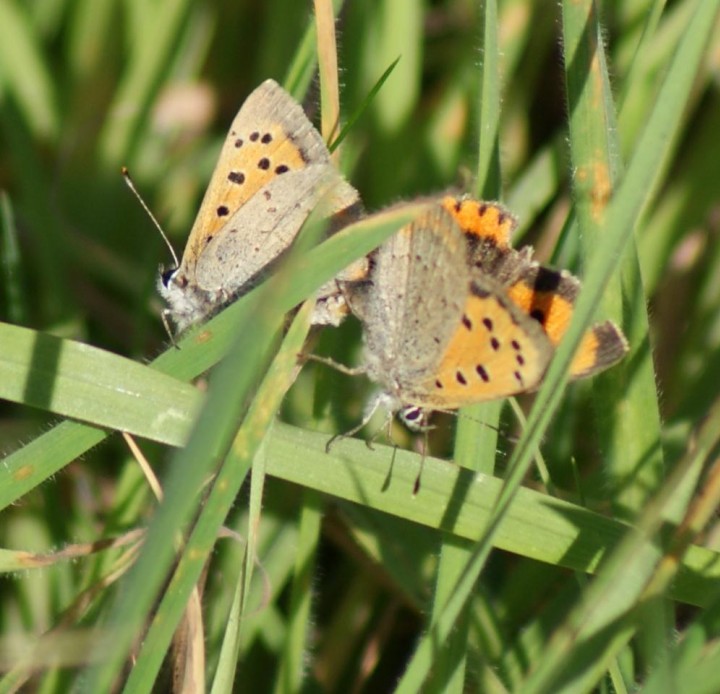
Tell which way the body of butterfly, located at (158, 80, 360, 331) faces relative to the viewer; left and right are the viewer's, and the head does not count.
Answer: facing to the left of the viewer
